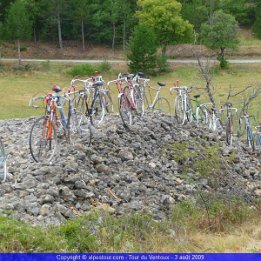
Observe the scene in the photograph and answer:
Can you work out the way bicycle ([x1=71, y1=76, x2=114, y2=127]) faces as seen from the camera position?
facing away from the viewer and to the left of the viewer

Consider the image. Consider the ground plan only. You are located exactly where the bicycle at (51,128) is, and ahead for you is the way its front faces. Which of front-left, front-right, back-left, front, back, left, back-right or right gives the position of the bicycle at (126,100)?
back

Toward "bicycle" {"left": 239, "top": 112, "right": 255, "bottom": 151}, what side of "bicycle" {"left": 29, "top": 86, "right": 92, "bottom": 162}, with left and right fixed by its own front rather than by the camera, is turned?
back

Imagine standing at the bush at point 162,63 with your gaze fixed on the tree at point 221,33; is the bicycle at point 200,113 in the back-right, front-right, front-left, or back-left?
back-right

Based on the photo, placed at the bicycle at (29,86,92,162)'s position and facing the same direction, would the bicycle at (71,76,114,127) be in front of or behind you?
behind

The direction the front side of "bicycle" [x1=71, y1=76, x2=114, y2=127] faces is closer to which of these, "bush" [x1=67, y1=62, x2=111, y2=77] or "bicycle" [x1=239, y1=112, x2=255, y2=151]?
the bush

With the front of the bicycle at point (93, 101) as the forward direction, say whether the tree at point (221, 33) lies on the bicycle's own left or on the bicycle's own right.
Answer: on the bicycle's own right

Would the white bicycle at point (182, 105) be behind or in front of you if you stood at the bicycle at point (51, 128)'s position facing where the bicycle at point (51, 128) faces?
behind

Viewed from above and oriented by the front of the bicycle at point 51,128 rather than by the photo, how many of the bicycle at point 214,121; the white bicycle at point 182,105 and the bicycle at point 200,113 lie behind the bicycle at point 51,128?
3

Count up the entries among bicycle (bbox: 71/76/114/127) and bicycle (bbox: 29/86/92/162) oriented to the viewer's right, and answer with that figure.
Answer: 0

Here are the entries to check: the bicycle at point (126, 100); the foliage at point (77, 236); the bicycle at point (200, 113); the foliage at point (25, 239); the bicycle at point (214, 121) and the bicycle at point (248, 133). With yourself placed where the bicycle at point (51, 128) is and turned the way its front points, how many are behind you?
4

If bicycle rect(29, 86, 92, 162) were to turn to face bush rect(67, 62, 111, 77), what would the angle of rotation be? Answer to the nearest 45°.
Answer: approximately 135° to its right

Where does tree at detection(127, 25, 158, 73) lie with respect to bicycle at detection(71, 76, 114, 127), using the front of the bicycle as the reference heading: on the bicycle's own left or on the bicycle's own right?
on the bicycle's own right

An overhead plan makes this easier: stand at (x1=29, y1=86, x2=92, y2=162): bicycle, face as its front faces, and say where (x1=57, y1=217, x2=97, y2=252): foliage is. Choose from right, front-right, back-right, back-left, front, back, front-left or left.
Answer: front-left

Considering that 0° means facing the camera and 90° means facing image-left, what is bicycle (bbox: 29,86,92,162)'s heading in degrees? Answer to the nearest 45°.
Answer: approximately 45°
